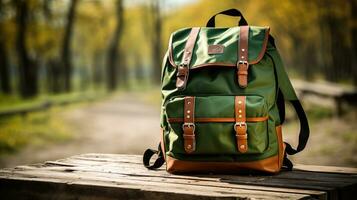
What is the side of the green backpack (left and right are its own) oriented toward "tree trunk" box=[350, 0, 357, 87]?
back

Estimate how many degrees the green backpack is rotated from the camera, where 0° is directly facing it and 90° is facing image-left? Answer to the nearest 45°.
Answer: approximately 0°

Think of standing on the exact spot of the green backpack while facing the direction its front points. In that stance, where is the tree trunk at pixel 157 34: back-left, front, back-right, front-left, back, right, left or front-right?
back

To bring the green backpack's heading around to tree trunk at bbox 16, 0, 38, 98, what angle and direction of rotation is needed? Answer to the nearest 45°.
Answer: approximately 135° to its right

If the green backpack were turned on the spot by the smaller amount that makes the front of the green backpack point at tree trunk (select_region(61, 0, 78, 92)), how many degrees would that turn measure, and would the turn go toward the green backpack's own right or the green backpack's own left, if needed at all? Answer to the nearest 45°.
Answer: approximately 180°

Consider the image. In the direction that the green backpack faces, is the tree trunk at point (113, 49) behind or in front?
behind

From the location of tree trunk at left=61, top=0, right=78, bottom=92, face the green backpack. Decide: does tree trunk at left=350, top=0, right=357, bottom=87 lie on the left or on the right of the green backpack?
left
